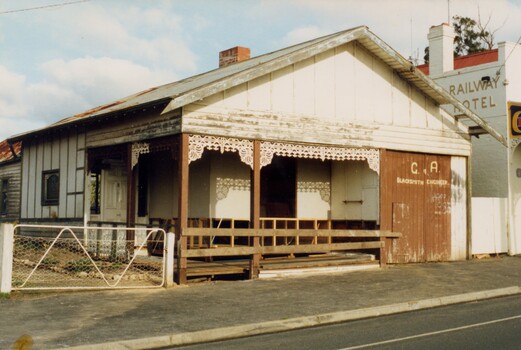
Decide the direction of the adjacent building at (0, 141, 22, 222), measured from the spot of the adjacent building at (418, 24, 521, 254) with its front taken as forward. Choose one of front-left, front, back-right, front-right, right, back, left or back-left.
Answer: back-right

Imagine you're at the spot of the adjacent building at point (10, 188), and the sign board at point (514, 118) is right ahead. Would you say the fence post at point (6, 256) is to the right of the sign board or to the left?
right

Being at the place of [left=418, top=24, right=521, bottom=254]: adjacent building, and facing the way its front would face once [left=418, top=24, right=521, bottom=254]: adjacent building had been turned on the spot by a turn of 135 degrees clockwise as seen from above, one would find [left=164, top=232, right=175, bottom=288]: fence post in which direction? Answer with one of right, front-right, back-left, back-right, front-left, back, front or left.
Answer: front-left

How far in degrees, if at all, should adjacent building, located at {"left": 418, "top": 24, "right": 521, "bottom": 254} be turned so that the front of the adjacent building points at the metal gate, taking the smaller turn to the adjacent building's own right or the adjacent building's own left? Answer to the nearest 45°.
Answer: approximately 90° to the adjacent building's own right

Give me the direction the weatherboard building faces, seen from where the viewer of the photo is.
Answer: facing the viewer and to the right of the viewer

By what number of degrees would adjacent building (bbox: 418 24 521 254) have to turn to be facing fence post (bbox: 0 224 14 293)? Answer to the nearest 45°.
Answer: approximately 90° to its right

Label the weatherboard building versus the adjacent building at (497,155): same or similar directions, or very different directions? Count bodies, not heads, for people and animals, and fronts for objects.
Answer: same or similar directions

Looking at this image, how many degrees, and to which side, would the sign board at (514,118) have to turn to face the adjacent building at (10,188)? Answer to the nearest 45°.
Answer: approximately 45° to its right

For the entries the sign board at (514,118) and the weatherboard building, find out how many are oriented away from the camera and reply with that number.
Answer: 0

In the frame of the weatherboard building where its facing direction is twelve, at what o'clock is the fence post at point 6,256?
The fence post is roughly at 3 o'clock from the weatherboard building.

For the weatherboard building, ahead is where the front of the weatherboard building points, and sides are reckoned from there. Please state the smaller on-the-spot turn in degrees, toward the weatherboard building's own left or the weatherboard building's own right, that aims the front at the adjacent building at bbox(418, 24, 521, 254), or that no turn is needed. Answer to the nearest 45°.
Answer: approximately 45° to the weatherboard building's own left

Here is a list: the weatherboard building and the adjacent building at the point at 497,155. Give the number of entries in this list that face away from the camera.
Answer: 0
